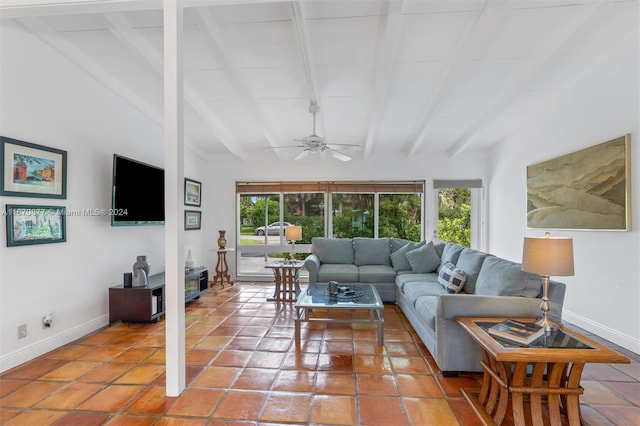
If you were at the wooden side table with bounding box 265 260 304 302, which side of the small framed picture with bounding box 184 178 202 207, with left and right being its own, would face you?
front

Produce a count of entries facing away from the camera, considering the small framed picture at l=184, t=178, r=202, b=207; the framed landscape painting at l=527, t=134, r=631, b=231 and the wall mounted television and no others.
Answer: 0

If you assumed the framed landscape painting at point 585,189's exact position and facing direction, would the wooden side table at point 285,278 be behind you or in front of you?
in front

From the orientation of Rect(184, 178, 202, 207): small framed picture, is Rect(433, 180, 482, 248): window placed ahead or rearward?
ahead

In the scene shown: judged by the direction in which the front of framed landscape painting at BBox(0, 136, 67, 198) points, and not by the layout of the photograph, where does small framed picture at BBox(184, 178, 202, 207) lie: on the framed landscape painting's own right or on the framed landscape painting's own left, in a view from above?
on the framed landscape painting's own left

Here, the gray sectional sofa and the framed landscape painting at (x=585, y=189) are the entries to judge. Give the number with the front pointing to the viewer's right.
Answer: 0

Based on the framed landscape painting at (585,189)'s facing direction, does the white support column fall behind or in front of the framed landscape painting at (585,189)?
in front

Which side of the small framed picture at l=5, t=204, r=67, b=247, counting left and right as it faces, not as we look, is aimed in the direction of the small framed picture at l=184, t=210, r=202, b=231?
left

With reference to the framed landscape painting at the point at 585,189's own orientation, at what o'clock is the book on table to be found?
The book on table is roughly at 11 o'clock from the framed landscape painting.

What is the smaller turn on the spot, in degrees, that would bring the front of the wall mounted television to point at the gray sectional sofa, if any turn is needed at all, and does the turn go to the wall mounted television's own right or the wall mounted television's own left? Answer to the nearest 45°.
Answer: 0° — it already faces it

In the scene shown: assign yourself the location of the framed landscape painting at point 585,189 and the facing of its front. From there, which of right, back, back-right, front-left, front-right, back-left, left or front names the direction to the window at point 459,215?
right

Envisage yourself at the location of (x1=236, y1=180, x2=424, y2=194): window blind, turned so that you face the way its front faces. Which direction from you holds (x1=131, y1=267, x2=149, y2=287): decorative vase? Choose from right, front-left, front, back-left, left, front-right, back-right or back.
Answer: front-right

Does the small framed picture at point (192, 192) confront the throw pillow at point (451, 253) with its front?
yes

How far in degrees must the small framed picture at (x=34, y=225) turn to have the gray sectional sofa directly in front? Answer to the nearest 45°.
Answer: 0° — it already faces it

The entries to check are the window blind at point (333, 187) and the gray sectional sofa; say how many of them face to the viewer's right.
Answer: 0

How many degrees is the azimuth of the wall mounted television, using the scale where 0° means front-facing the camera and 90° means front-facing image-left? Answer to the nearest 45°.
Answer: approximately 315°

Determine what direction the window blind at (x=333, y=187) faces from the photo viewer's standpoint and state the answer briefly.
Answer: facing the viewer

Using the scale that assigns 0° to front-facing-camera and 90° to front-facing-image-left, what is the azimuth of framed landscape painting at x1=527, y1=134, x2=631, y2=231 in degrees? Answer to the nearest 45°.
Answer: approximately 45°
